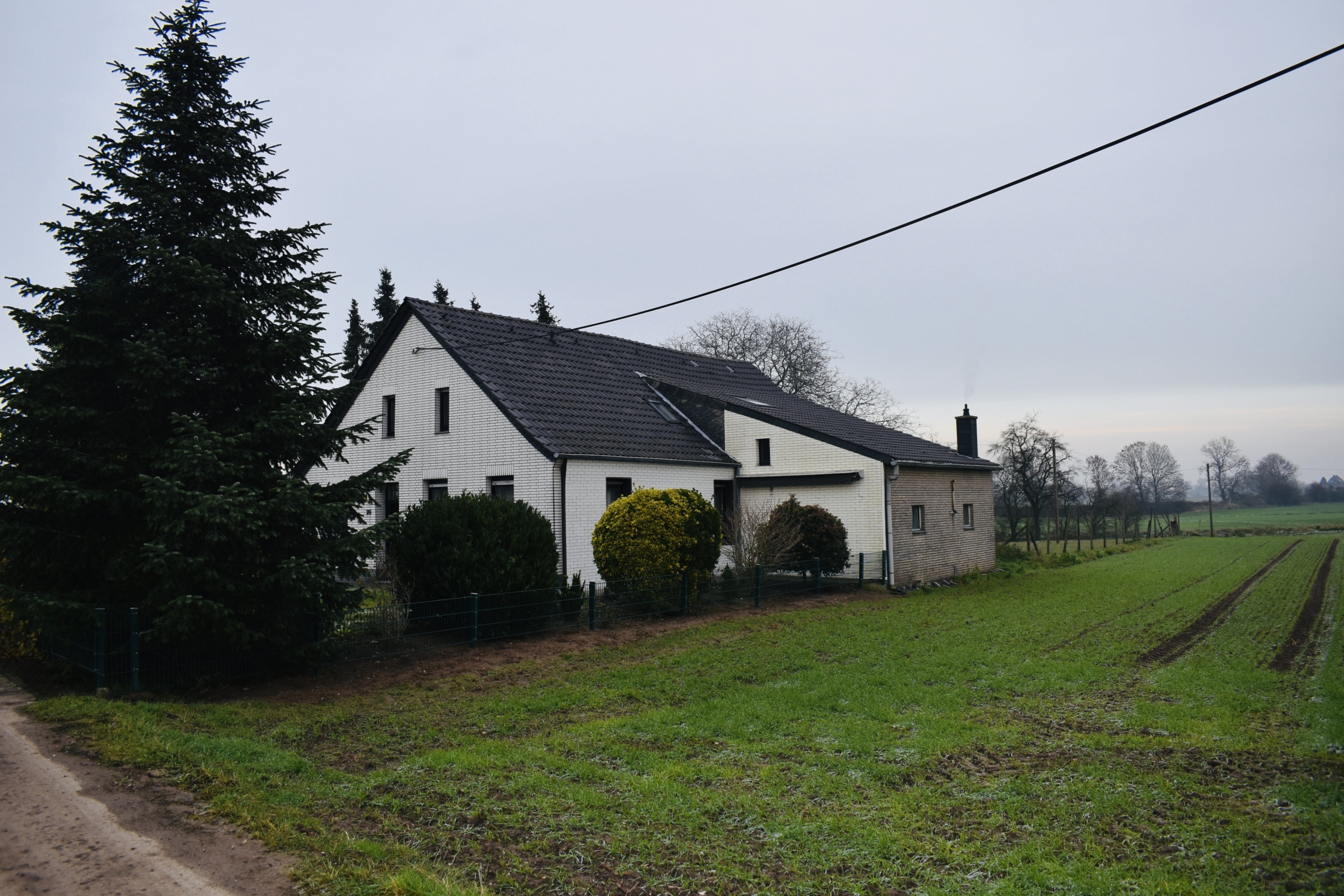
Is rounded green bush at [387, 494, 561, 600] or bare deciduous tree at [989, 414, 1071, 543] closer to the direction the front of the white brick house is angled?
the rounded green bush
